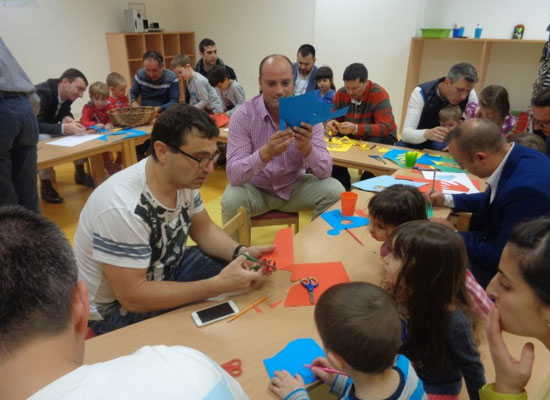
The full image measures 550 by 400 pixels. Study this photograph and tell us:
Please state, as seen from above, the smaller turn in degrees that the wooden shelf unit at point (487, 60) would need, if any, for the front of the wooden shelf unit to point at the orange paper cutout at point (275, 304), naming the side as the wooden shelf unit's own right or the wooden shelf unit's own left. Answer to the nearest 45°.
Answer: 0° — it already faces it

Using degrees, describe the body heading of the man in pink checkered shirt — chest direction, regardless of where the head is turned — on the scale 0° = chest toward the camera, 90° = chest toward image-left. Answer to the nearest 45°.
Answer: approximately 0°

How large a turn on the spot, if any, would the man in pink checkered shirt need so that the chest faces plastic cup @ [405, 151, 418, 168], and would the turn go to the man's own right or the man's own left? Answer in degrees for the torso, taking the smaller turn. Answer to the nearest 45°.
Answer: approximately 90° to the man's own left

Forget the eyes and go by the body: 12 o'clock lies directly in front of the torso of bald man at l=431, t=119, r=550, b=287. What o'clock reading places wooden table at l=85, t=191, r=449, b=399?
The wooden table is roughly at 10 o'clock from the bald man.

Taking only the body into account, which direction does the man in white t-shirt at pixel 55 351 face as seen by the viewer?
away from the camera

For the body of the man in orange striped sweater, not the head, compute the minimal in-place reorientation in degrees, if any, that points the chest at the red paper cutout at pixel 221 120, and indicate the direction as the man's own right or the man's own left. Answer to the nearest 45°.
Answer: approximately 45° to the man's own right

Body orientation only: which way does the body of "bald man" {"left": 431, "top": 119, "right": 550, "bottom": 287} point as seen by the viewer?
to the viewer's left

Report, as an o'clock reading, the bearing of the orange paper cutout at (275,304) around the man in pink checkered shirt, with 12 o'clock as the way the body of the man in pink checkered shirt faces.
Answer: The orange paper cutout is roughly at 12 o'clock from the man in pink checkered shirt.

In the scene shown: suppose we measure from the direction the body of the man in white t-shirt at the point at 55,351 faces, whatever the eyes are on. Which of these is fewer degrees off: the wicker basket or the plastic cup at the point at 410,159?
the wicker basket

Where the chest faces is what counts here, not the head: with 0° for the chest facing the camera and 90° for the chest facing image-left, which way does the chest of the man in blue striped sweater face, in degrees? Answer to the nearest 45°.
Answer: approximately 0°

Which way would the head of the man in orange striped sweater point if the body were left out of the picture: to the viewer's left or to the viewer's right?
to the viewer's left
